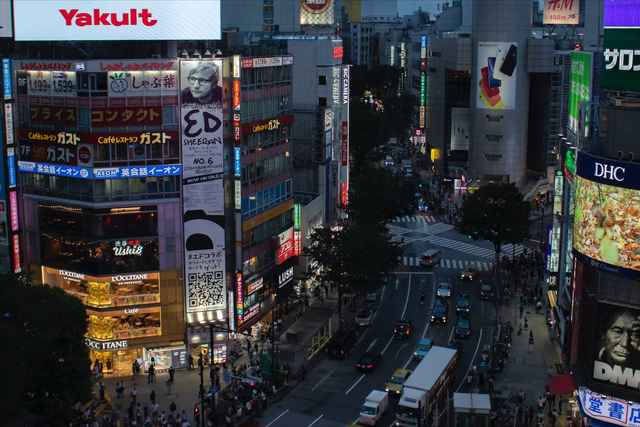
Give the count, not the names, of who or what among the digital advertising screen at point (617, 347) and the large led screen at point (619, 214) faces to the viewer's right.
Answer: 0

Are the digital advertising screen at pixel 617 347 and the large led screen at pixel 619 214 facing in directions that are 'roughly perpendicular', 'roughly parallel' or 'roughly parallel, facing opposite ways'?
roughly parallel

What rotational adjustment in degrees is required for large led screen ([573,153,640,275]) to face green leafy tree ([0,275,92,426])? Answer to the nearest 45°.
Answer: approximately 45° to its right

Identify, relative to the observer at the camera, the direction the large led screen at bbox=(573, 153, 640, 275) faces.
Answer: facing the viewer and to the left of the viewer

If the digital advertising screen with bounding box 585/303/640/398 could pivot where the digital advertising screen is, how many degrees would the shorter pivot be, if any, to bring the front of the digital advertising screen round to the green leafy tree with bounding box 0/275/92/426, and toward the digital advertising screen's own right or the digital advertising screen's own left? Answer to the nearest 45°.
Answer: approximately 45° to the digital advertising screen's own right
